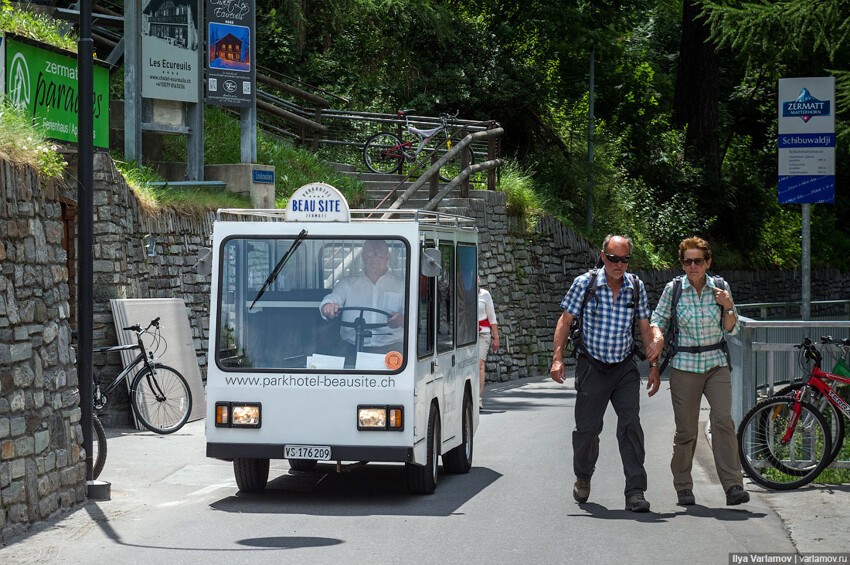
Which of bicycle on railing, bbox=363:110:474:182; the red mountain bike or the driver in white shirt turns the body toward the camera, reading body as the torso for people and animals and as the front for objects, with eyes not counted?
the driver in white shirt

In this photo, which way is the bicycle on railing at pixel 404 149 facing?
to the viewer's right

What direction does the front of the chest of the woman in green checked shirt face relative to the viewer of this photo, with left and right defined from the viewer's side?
facing the viewer

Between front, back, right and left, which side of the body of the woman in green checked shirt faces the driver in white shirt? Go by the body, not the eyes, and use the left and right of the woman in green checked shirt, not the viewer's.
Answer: right

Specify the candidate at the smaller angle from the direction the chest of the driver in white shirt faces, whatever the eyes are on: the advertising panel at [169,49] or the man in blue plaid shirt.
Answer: the man in blue plaid shirt

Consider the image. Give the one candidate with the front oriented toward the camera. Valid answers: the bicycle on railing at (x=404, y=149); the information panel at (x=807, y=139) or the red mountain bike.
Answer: the information panel

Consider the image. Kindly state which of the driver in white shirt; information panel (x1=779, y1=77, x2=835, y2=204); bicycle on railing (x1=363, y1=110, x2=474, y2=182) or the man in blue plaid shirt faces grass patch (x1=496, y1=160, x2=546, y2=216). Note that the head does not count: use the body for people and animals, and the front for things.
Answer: the bicycle on railing

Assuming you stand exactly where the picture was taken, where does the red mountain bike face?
facing to the left of the viewer
